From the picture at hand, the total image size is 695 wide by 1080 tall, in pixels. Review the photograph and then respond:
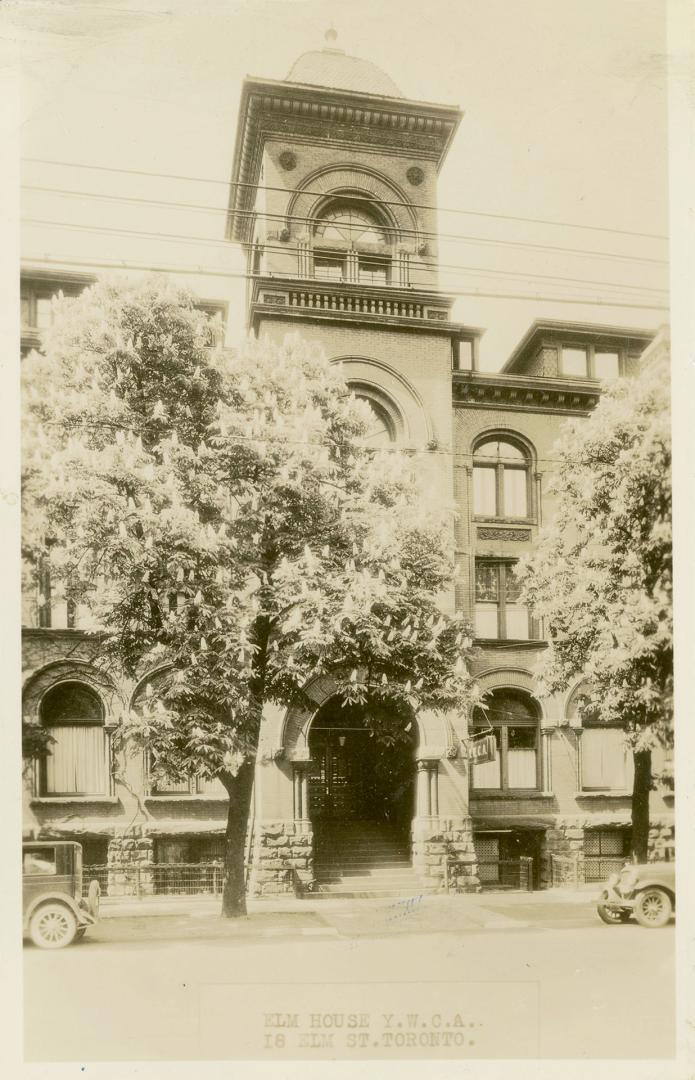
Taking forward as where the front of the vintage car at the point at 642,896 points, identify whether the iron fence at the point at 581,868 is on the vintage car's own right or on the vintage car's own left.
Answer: on the vintage car's own right

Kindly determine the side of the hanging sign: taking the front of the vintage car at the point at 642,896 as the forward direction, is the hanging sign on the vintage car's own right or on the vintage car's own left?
on the vintage car's own right

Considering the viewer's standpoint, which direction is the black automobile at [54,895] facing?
facing to the left of the viewer

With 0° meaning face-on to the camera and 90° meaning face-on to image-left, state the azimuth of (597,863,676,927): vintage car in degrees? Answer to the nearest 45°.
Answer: approximately 45°

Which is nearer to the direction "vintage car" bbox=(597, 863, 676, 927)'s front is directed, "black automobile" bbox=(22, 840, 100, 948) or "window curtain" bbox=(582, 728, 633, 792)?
the black automobile

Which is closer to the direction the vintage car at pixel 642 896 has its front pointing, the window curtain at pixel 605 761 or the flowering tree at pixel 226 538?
the flowering tree
